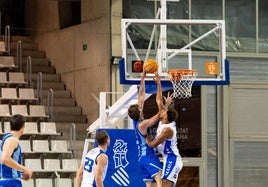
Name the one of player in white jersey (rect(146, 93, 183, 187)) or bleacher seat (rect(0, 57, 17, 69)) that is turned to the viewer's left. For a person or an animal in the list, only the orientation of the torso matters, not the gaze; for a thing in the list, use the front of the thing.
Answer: the player in white jersey

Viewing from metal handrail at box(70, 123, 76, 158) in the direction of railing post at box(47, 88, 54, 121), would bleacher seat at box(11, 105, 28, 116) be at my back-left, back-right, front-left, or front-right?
front-left

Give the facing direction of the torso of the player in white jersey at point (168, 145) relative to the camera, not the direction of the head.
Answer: to the viewer's left

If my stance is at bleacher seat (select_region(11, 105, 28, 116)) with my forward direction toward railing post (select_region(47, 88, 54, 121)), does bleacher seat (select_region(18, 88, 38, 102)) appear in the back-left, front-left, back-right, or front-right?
front-left

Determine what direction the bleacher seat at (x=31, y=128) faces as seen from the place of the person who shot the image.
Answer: facing the viewer

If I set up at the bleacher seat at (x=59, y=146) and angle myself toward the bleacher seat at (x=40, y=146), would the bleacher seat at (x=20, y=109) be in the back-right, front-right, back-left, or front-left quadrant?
front-right

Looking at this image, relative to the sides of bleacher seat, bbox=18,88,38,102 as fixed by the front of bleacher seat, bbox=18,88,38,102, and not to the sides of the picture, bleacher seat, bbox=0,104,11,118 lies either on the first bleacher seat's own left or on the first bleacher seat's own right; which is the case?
on the first bleacher seat's own right

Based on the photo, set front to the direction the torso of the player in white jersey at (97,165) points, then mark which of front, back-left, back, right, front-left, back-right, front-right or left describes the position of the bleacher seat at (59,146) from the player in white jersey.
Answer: front-left

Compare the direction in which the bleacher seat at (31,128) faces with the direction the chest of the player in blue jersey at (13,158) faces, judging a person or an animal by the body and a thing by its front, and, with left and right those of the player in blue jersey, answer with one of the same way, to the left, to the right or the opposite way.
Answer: to the right

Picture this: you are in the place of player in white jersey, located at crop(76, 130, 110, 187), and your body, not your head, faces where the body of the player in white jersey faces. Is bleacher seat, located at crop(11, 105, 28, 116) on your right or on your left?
on your left
